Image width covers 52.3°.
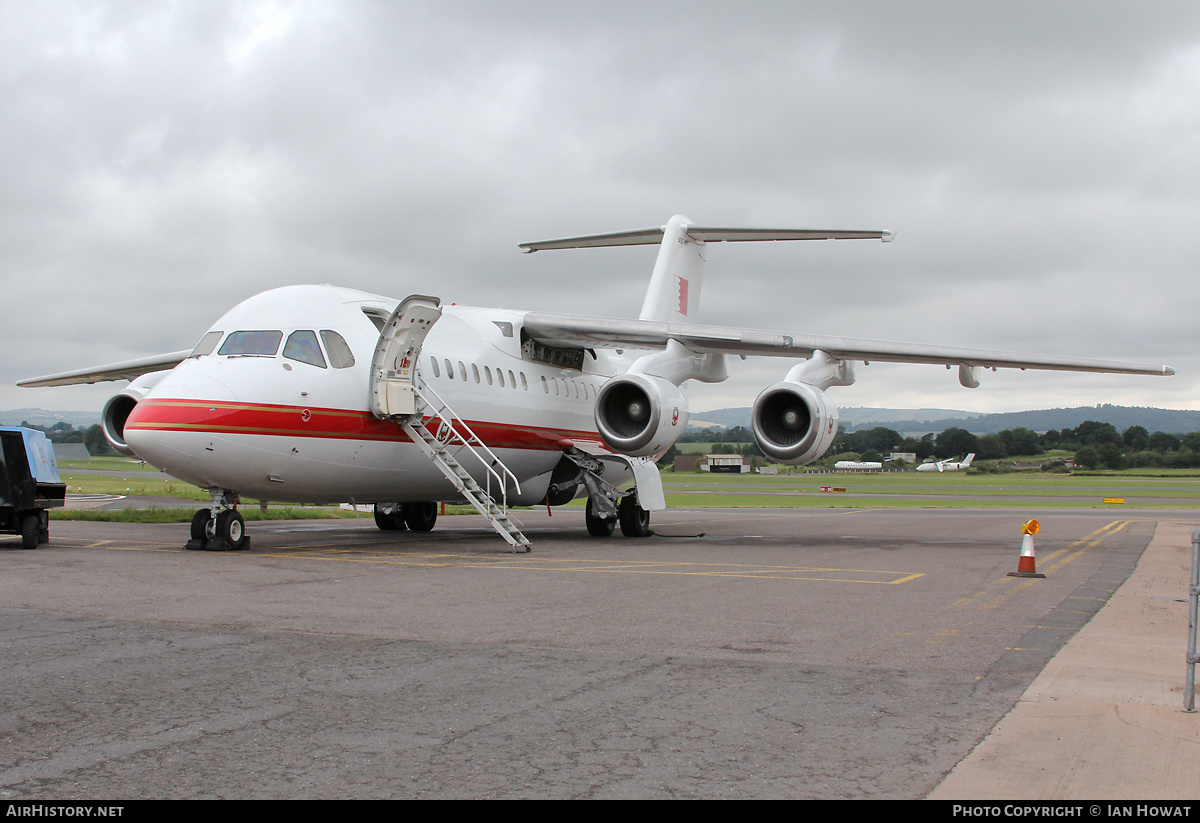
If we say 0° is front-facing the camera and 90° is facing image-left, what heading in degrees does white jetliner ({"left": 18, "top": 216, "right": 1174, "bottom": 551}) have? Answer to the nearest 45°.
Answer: approximately 45°

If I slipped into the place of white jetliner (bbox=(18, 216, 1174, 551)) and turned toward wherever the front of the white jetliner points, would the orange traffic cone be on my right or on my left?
on my left
